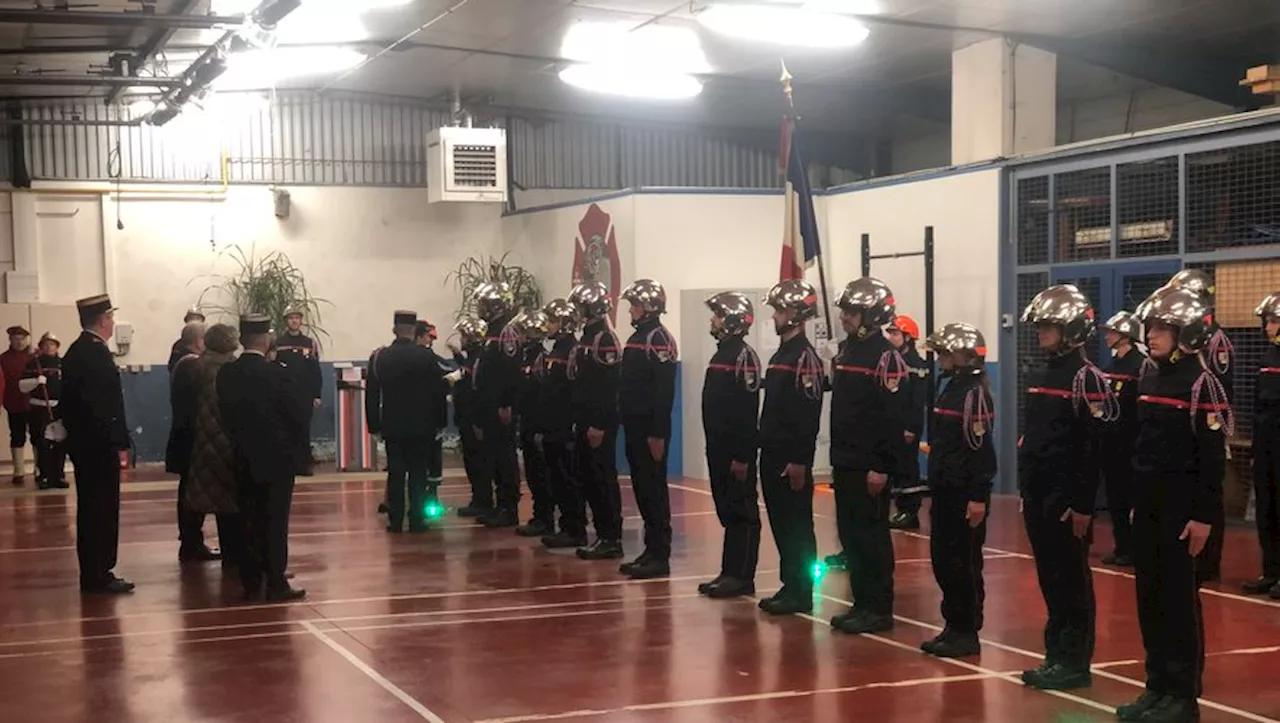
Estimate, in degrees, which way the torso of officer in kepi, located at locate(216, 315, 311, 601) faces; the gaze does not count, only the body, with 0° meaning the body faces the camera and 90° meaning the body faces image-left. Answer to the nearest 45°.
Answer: approximately 225°

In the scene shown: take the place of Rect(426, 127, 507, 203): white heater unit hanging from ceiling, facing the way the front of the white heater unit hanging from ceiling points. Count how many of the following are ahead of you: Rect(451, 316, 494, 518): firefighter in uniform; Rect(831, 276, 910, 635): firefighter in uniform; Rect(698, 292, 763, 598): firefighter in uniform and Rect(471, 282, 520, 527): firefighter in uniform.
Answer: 4

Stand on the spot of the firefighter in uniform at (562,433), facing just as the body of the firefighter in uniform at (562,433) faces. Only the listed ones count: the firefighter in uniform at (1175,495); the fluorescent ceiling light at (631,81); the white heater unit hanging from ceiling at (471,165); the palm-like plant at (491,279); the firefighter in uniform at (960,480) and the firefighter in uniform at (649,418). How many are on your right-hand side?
3

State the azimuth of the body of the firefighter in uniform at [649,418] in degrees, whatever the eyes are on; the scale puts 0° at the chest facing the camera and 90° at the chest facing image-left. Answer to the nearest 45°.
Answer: approximately 90°

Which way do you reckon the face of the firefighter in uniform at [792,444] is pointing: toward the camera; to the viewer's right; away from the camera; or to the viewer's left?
to the viewer's left

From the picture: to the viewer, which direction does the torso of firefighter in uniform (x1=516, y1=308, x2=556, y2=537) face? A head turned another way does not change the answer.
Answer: to the viewer's left

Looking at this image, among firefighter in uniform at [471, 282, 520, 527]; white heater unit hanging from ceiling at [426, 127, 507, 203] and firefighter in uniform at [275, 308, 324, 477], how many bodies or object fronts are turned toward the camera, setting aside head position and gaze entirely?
2

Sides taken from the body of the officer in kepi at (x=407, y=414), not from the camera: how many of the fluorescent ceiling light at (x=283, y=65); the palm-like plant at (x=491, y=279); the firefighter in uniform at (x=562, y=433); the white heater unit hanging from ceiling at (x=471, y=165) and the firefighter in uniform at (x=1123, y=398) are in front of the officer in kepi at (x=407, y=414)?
3

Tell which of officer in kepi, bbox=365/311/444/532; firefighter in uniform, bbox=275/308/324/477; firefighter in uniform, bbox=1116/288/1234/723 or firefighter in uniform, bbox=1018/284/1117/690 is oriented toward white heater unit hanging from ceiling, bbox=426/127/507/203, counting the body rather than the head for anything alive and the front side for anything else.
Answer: the officer in kepi

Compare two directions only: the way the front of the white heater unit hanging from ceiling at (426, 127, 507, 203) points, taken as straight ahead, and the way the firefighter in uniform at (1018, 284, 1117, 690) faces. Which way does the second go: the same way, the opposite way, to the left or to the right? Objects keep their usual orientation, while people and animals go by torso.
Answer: to the right

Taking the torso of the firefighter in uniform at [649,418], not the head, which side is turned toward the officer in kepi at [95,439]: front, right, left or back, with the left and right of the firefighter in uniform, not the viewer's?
front

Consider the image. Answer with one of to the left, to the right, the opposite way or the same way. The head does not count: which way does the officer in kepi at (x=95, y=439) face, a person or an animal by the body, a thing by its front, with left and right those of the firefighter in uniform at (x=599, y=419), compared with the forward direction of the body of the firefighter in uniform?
the opposite way

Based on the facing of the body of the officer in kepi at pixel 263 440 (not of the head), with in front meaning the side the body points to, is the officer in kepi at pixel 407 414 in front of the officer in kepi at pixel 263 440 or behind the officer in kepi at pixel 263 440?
in front

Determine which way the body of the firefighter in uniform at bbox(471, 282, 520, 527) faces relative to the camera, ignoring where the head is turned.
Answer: to the viewer's left

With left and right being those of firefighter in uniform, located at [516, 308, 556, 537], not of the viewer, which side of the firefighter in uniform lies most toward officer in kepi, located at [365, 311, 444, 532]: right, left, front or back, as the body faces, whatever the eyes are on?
front

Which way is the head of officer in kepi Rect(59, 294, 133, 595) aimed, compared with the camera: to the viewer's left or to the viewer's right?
to the viewer's right

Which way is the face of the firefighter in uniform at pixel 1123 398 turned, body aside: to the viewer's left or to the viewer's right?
to the viewer's left

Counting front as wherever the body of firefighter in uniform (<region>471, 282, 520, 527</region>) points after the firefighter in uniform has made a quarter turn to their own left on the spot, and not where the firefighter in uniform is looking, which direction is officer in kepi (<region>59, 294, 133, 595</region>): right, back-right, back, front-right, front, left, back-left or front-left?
front-right
